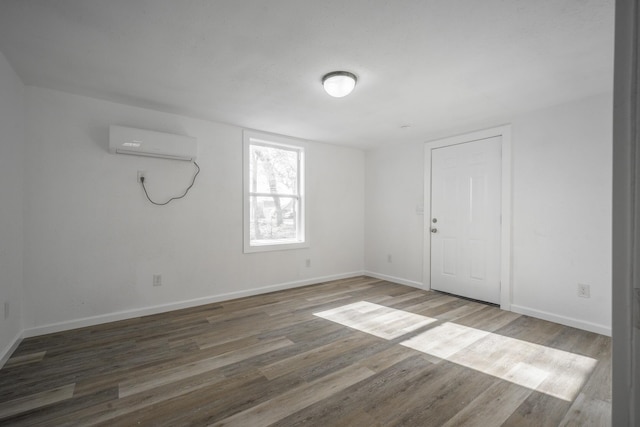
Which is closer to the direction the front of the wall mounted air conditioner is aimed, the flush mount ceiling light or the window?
the flush mount ceiling light

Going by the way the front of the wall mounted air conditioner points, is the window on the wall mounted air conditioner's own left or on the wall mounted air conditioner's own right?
on the wall mounted air conditioner's own left

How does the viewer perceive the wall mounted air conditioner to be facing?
facing the viewer

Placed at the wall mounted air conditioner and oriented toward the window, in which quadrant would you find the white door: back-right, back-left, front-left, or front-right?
front-right

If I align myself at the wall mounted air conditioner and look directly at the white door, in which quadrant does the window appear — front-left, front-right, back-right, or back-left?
front-left

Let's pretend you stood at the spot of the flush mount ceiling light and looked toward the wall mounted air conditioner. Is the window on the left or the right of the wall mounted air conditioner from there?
right

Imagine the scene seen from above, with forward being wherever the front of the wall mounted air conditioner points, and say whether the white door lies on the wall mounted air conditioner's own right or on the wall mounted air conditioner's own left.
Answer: on the wall mounted air conditioner's own left

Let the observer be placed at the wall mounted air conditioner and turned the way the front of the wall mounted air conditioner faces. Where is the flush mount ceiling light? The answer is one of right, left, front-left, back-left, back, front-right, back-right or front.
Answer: front-left
